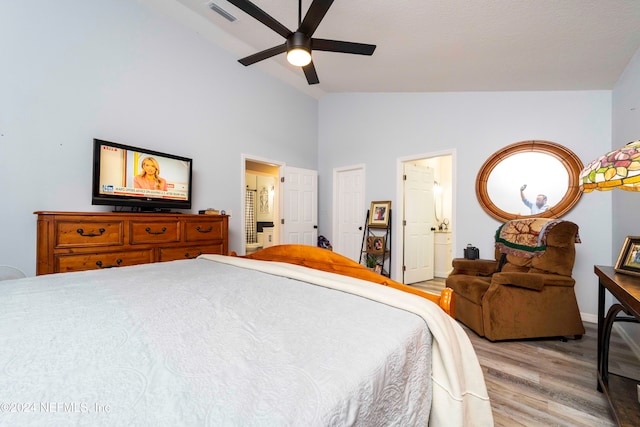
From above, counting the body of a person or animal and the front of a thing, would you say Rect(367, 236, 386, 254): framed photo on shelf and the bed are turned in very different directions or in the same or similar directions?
very different directions

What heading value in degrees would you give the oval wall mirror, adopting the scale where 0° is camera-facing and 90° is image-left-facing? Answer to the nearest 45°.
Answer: approximately 0°

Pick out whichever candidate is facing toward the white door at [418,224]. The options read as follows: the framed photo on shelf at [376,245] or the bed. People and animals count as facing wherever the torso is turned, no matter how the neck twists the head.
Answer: the bed

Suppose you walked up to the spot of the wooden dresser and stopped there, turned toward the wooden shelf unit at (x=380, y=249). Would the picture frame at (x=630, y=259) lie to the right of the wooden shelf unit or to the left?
right

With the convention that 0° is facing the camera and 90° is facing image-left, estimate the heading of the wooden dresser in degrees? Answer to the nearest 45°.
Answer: approximately 315°

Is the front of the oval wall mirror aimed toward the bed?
yes

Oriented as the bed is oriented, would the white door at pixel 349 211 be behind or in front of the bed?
in front

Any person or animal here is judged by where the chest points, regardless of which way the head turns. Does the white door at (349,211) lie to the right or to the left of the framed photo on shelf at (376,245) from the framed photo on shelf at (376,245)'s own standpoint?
on its right

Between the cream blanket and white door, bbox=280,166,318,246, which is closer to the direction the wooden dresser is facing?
the cream blanket

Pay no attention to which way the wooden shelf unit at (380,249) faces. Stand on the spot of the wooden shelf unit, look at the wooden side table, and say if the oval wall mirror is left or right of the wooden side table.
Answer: left

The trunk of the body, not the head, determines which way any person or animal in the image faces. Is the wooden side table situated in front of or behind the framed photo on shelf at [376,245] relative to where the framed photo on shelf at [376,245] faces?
in front

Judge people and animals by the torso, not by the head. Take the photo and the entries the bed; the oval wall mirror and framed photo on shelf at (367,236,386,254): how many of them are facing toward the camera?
2

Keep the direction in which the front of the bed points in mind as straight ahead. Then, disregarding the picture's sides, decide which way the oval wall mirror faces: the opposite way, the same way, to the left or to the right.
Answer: the opposite way

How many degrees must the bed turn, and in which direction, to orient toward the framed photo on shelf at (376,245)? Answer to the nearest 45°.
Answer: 0° — it already faces it

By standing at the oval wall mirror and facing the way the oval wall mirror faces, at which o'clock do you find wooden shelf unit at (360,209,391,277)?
The wooden shelf unit is roughly at 3 o'clock from the oval wall mirror.
